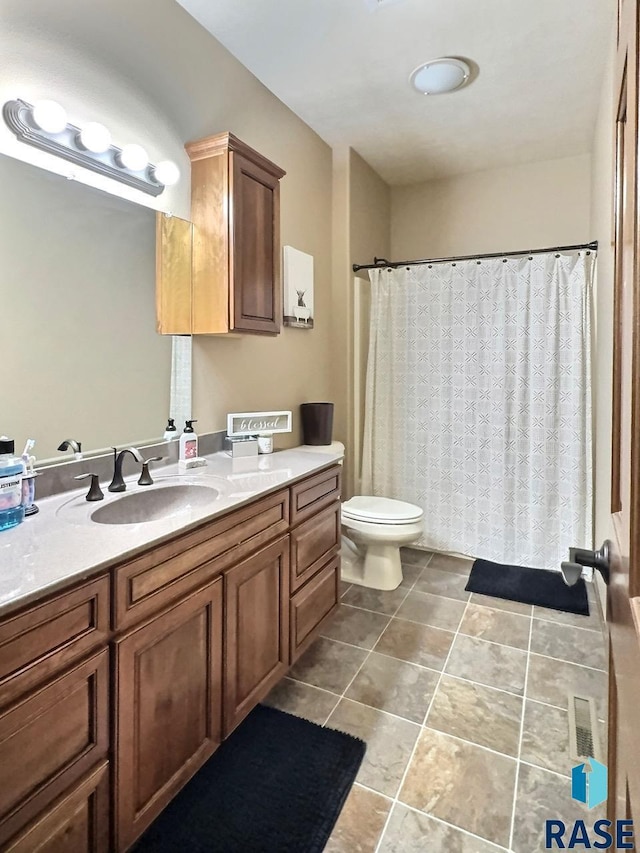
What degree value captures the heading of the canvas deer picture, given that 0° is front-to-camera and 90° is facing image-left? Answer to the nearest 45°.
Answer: approximately 315°

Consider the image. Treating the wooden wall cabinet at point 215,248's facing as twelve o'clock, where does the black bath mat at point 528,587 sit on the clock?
The black bath mat is roughly at 10 o'clock from the wooden wall cabinet.

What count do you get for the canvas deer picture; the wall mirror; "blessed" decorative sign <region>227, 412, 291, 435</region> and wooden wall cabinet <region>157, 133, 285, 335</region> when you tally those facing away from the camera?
0

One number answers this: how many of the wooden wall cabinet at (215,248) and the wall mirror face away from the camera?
0

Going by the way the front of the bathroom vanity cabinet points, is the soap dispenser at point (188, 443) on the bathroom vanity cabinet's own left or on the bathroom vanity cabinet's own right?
on the bathroom vanity cabinet's own left

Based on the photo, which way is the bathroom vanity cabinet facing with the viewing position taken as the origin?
facing the viewer and to the right of the viewer

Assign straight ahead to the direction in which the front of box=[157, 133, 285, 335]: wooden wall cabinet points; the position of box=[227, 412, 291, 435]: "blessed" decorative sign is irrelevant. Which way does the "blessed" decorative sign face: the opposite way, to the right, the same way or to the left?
to the right

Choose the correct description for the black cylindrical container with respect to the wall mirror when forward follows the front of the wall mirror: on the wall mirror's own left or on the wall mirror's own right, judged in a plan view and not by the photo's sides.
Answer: on the wall mirror's own left

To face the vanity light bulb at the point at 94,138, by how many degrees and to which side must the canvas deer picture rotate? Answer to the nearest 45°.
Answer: approximately 90° to its right

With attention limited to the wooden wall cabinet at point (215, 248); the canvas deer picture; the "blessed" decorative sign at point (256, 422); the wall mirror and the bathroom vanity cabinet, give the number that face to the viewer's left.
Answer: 0

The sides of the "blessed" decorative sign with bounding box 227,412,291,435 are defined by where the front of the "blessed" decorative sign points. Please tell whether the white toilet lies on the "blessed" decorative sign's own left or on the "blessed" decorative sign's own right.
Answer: on the "blessed" decorative sign's own left

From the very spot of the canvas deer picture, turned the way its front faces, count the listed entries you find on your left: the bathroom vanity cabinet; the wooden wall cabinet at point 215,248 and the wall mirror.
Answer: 0
